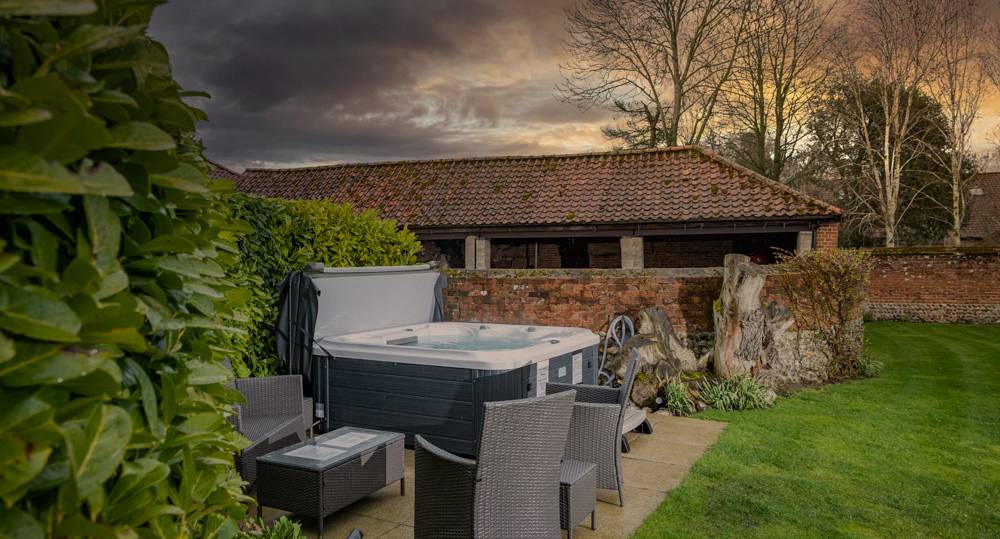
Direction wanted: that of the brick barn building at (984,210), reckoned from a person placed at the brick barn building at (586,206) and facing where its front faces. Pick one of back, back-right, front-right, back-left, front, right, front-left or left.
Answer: back-left

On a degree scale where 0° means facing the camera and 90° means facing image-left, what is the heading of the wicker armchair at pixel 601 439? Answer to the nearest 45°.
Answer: approximately 90°

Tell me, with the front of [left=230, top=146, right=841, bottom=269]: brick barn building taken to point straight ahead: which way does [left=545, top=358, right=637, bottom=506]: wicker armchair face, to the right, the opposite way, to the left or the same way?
to the right

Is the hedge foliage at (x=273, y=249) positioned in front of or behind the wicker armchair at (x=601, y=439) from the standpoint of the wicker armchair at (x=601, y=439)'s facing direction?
in front

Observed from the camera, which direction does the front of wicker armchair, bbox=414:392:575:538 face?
facing away from the viewer and to the left of the viewer

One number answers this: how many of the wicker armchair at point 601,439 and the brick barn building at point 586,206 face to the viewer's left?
1

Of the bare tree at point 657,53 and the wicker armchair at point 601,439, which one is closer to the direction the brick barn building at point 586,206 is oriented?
the wicker armchair

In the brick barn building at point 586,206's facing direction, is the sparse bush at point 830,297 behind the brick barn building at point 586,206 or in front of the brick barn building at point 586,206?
in front

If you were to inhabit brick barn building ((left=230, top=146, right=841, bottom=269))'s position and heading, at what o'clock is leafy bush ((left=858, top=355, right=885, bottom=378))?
The leafy bush is roughly at 11 o'clock from the brick barn building.

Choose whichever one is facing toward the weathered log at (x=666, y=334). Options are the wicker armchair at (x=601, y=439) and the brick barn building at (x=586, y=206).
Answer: the brick barn building

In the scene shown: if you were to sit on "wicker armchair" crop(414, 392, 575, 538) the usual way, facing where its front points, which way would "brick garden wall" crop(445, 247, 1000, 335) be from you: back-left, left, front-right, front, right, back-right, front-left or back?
front-right

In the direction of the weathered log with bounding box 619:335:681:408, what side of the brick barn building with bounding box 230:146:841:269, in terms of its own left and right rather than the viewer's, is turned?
front

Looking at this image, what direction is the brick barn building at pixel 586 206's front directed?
toward the camera

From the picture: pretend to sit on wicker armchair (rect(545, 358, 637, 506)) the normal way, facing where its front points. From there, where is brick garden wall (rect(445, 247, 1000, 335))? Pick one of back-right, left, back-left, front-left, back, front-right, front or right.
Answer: right

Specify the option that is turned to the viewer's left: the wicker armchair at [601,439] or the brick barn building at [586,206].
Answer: the wicker armchair

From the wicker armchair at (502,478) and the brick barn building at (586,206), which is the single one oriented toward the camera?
the brick barn building

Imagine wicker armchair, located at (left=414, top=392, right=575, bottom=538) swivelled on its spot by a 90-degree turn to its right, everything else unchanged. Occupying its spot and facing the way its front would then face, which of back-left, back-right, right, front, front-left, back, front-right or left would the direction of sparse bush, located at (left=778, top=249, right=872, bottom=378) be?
front

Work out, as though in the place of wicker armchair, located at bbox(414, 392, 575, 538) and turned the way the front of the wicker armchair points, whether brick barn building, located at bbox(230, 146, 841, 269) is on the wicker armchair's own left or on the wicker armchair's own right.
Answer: on the wicker armchair's own right

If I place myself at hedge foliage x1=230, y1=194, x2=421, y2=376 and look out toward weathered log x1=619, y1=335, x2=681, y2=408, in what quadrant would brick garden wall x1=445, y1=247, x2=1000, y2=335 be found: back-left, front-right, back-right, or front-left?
front-left

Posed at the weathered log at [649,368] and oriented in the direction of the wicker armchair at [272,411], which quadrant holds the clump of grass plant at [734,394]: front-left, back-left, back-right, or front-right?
back-left

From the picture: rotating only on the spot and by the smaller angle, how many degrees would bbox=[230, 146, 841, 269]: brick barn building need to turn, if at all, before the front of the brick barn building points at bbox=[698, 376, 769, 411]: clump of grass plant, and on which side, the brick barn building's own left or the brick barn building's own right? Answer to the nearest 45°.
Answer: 0° — it already faces it
